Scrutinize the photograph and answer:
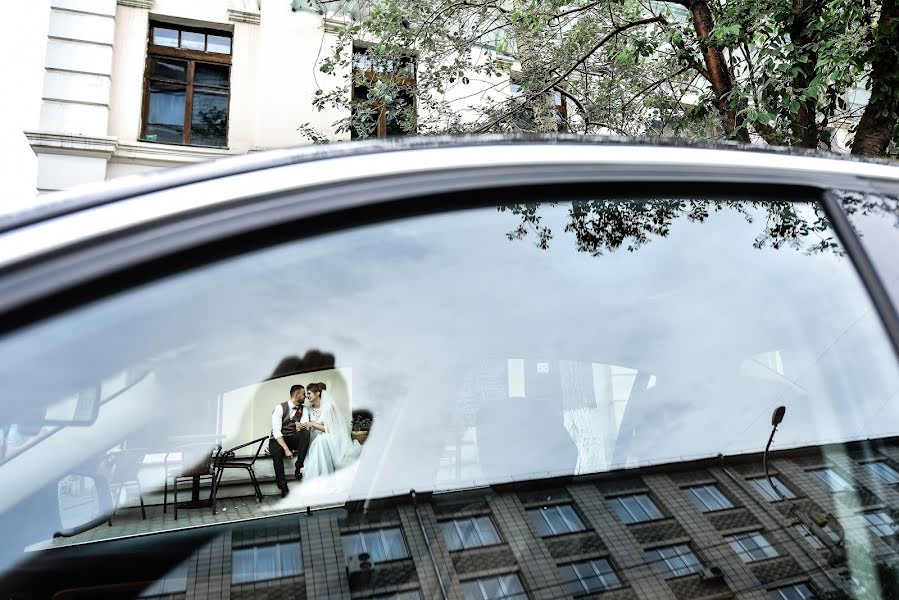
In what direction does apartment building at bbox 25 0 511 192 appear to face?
toward the camera
